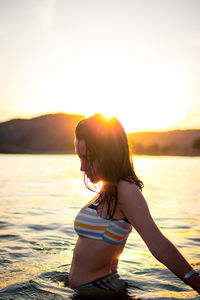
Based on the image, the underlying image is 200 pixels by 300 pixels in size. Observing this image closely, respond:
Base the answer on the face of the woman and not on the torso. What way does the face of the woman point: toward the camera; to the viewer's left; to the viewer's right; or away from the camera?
to the viewer's left

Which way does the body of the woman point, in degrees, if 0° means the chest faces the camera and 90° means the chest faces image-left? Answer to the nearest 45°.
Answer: approximately 90°
